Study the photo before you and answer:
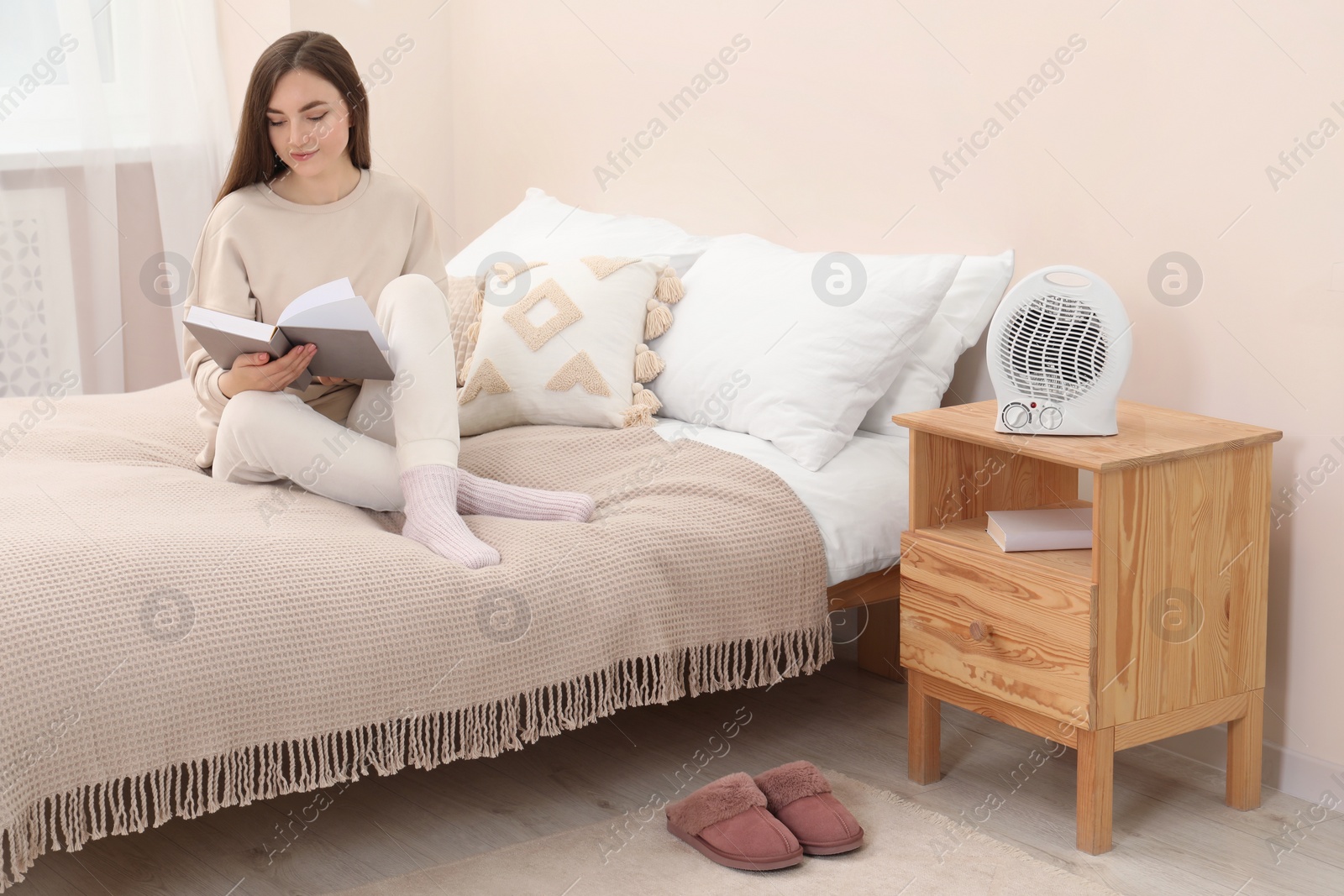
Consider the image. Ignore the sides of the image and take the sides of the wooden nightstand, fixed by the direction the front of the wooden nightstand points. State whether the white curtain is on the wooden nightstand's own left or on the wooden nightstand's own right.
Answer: on the wooden nightstand's own right

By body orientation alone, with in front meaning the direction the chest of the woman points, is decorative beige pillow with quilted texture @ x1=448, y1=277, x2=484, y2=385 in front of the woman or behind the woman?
behind

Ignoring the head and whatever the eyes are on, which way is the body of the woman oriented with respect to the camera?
toward the camera

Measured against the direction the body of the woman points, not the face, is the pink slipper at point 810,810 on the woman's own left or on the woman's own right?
on the woman's own left

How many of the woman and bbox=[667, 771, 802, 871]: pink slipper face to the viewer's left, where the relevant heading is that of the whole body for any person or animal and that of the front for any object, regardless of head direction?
0

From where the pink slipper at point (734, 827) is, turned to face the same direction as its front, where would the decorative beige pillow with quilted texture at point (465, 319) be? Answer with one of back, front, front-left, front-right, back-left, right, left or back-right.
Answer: back

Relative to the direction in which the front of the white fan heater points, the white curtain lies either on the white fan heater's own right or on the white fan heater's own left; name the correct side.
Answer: on the white fan heater's own right

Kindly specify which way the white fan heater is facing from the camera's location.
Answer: facing the viewer and to the left of the viewer

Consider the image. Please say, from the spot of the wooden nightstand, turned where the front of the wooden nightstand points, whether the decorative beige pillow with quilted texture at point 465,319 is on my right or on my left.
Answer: on my right
